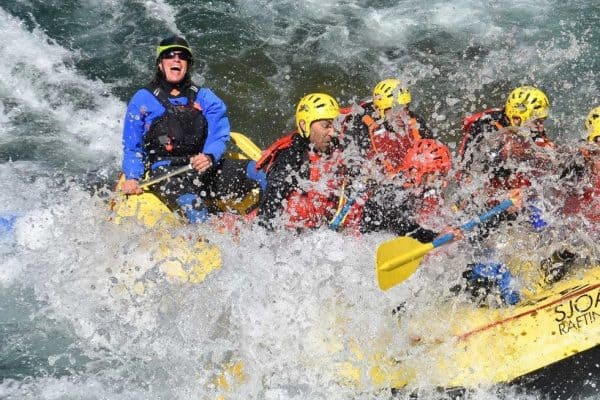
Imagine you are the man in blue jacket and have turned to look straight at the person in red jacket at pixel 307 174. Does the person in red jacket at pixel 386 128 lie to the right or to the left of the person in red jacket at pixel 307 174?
left

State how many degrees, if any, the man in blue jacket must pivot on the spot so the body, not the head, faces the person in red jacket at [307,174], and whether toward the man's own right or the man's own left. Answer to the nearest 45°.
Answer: approximately 45° to the man's own left

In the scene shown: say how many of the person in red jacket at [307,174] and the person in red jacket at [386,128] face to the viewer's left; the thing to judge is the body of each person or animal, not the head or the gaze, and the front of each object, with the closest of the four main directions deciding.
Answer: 0

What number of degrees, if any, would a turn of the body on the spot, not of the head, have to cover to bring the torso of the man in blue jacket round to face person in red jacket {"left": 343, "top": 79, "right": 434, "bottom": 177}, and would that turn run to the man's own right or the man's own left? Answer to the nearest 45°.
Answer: approximately 90° to the man's own left

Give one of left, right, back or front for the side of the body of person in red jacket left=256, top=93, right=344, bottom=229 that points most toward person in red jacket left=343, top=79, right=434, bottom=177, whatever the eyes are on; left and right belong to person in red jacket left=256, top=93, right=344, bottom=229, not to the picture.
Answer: left

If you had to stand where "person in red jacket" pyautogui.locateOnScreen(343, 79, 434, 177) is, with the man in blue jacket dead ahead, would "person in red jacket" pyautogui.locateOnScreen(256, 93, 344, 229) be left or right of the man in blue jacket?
left
